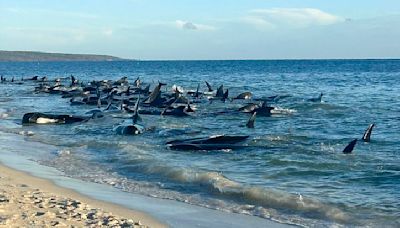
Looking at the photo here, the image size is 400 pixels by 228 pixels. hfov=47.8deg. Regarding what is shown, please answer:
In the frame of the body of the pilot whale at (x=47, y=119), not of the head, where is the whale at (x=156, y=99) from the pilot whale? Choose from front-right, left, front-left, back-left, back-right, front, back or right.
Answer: back-right

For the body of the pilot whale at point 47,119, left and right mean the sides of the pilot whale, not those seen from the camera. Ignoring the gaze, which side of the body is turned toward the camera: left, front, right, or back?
left

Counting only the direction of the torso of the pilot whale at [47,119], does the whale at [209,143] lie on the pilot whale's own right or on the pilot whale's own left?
on the pilot whale's own left

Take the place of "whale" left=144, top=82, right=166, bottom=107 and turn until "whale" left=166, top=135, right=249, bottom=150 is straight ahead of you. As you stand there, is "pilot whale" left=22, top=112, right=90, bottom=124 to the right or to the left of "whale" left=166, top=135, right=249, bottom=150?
right
